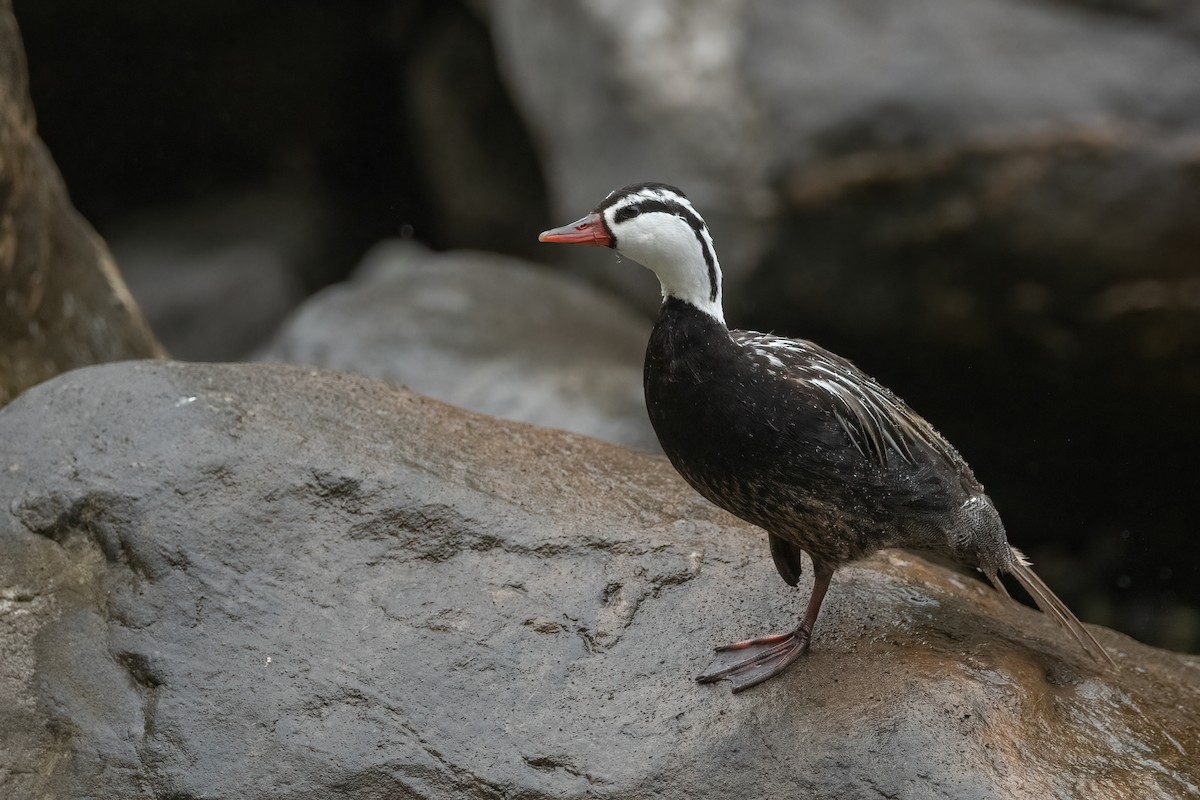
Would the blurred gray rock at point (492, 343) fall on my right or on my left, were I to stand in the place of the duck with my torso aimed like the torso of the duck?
on my right

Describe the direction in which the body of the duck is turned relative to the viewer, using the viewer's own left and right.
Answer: facing to the left of the viewer
